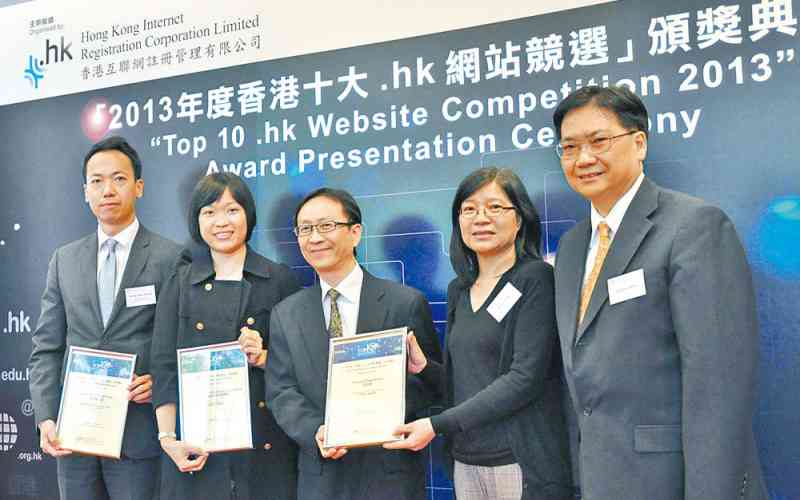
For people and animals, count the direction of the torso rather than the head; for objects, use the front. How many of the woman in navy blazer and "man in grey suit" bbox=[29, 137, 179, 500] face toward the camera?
2

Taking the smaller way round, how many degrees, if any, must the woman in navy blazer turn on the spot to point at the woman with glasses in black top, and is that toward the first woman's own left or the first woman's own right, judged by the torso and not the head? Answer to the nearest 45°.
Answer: approximately 45° to the first woman's own left

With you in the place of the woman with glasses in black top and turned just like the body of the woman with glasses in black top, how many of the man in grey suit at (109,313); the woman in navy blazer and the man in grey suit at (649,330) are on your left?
1

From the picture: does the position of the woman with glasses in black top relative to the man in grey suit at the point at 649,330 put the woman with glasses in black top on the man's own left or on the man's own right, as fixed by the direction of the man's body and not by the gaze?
on the man's own right

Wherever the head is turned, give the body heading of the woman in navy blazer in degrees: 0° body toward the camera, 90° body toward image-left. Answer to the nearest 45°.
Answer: approximately 0°

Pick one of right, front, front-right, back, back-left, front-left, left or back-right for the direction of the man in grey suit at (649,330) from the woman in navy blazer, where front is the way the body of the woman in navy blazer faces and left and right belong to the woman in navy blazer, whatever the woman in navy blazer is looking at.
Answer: front-left

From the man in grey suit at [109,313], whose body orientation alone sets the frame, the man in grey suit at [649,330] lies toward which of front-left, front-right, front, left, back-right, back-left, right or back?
front-left

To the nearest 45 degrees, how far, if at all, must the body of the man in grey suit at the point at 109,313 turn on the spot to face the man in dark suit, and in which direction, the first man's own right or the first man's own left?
approximately 45° to the first man's own left
